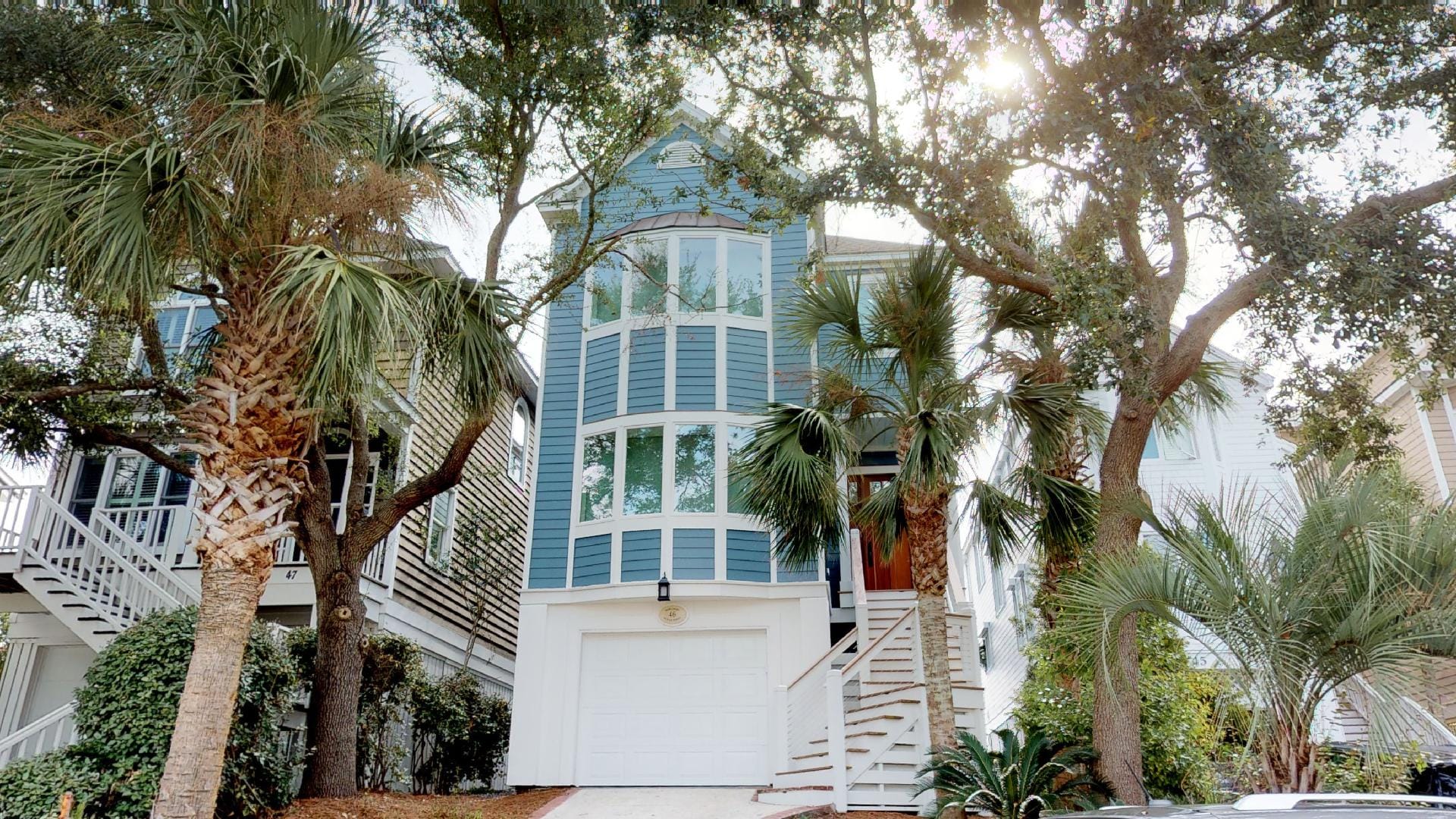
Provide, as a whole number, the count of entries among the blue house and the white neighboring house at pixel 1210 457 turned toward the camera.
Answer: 2

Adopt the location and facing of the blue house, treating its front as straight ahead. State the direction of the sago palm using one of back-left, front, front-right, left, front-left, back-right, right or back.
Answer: front-left

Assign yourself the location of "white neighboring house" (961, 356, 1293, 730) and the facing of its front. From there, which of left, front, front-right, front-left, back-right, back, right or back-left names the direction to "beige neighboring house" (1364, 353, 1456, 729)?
left

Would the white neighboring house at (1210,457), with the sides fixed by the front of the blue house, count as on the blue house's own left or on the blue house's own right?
on the blue house's own left

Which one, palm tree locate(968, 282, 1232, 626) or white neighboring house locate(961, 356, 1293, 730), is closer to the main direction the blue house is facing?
the palm tree

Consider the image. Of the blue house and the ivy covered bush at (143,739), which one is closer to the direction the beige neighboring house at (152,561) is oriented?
the ivy covered bush

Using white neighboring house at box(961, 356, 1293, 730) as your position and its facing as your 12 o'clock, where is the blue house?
The blue house is roughly at 2 o'clock from the white neighboring house.

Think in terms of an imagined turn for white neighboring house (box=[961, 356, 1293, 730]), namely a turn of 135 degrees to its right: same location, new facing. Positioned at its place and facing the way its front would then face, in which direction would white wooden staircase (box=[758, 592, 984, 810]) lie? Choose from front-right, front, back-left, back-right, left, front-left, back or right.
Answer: left

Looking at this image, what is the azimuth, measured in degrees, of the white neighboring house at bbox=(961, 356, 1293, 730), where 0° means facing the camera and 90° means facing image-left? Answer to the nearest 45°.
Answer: approximately 0°

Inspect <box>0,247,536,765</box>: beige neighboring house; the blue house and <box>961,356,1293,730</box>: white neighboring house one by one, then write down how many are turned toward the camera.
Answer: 3

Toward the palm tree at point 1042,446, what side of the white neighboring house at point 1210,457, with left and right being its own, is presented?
front

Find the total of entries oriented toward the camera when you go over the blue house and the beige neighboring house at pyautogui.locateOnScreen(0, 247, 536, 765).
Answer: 2

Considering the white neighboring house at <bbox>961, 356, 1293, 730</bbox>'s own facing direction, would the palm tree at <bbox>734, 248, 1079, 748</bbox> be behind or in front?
in front

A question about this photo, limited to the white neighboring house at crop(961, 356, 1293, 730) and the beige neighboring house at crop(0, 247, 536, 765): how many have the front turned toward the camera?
2

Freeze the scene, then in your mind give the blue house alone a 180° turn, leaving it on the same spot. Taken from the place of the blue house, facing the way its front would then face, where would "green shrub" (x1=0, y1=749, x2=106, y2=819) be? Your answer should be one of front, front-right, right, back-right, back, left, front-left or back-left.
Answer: back-left
